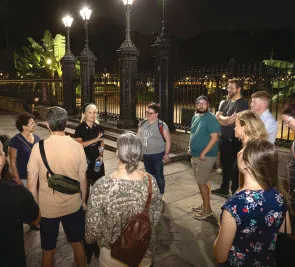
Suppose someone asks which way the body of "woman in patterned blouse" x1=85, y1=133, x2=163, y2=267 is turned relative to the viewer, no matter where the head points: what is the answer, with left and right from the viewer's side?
facing away from the viewer

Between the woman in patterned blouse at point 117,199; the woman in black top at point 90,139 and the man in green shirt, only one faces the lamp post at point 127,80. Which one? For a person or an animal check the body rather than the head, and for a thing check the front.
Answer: the woman in patterned blouse

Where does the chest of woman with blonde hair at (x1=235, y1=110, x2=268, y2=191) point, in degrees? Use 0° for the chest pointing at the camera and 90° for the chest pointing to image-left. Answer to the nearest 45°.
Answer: approximately 90°

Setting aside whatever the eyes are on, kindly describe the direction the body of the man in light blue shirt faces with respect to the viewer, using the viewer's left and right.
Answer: facing to the left of the viewer

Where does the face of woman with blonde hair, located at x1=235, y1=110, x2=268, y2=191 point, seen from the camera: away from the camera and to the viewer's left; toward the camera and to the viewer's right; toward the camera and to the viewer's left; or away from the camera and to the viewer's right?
away from the camera and to the viewer's left

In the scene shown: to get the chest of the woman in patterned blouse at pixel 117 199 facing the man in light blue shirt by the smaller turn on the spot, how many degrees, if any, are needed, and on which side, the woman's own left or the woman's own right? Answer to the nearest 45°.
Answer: approximately 45° to the woman's own right

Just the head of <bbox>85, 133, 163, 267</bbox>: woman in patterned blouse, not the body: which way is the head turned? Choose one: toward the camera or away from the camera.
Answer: away from the camera

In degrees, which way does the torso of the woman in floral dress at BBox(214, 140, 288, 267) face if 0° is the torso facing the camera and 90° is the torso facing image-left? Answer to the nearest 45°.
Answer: approximately 135°

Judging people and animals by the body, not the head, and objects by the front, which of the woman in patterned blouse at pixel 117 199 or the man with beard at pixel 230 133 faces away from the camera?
the woman in patterned blouse

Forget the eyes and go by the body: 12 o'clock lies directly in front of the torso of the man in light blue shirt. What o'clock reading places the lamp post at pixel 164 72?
The lamp post is roughly at 2 o'clock from the man in light blue shirt.
